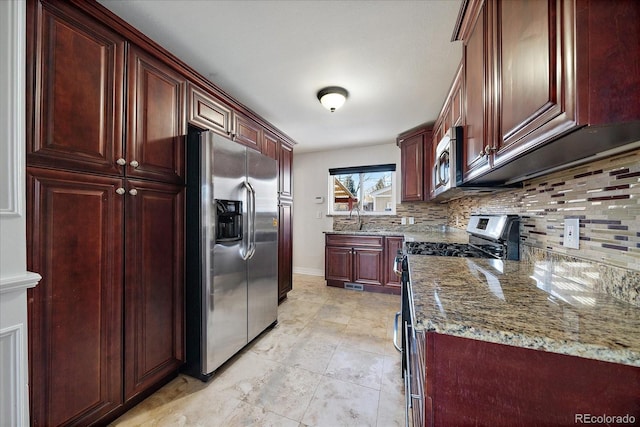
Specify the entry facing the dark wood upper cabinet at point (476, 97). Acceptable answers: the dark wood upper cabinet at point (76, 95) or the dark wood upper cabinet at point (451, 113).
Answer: the dark wood upper cabinet at point (76, 95)

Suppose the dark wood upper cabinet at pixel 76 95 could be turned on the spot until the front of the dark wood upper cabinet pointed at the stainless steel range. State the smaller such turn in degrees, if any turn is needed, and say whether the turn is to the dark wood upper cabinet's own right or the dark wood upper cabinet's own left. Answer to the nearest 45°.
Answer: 0° — it already faces it

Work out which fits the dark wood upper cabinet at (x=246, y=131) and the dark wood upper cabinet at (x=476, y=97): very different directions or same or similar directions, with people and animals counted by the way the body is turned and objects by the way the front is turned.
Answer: very different directions

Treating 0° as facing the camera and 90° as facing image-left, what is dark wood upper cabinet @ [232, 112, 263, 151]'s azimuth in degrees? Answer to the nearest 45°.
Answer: approximately 315°

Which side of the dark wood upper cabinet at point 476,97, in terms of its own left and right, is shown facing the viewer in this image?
left

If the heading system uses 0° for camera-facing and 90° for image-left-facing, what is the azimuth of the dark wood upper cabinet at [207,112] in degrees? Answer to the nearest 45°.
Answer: approximately 315°

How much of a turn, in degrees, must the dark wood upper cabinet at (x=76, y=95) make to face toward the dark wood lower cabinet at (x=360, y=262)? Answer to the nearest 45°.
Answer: approximately 45° to its left

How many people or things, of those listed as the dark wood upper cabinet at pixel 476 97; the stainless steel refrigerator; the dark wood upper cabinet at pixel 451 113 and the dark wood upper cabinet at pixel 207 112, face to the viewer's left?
2

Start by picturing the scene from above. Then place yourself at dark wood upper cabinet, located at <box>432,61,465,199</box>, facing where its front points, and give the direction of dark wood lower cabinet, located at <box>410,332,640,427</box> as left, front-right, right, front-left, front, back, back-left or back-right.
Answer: left

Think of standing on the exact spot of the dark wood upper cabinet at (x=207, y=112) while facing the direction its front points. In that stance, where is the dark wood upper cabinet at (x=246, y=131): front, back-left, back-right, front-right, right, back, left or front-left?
left

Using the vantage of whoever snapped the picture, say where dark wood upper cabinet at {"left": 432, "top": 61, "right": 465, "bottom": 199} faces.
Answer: facing to the left of the viewer

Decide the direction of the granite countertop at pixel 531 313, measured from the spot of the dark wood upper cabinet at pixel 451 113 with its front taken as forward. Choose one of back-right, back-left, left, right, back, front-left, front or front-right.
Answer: left
